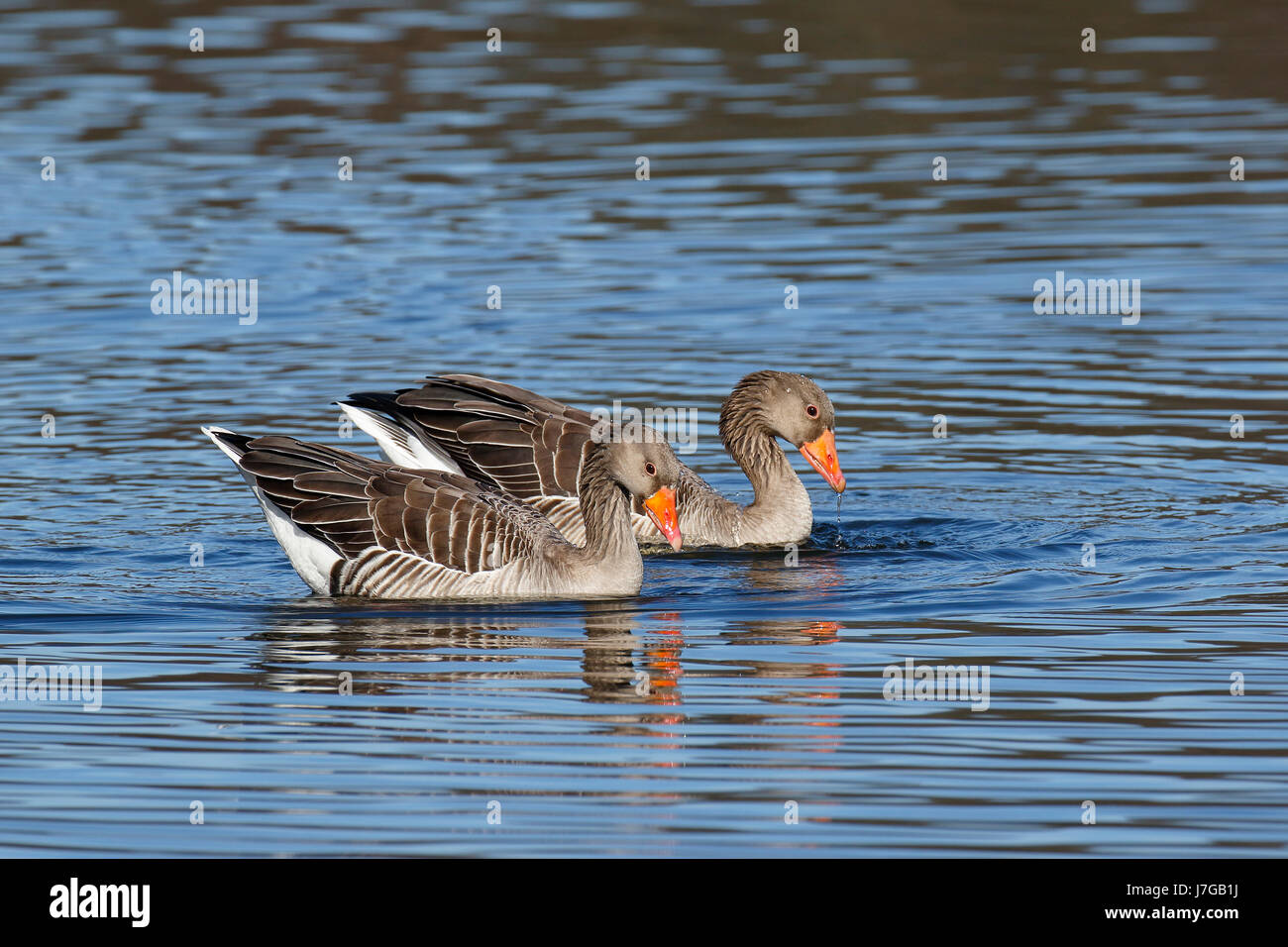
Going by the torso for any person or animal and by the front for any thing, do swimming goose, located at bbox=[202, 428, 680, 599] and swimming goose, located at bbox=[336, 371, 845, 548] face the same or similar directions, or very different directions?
same or similar directions

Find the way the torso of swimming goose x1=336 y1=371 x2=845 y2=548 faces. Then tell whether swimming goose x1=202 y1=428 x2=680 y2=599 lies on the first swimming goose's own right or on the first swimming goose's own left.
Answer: on the first swimming goose's own right

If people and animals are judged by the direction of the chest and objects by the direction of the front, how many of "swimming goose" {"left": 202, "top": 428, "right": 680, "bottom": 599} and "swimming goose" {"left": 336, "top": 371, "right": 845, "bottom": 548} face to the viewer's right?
2

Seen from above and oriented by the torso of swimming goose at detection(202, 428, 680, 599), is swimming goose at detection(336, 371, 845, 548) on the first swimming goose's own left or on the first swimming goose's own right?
on the first swimming goose's own left

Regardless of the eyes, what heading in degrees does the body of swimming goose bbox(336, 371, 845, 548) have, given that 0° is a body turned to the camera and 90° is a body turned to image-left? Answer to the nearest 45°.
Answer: approximately 270°

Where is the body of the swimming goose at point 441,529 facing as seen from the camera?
to the viewer's right
